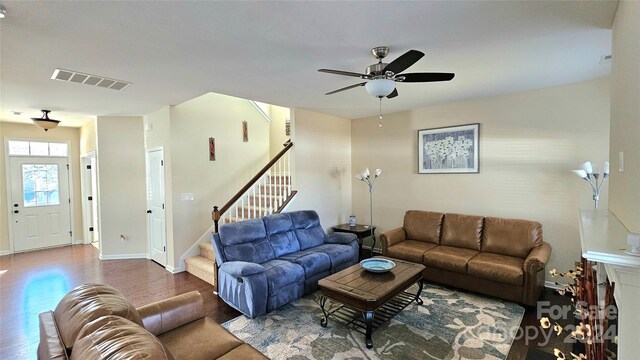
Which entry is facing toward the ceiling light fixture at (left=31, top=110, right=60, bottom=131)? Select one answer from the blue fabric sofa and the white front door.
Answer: the white front door

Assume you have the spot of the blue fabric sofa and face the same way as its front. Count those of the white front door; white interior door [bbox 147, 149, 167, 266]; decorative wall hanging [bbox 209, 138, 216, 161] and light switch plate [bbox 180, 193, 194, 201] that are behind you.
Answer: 4

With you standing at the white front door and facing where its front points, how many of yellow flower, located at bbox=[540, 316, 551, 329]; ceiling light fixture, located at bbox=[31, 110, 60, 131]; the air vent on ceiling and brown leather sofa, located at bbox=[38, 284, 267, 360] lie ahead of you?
4

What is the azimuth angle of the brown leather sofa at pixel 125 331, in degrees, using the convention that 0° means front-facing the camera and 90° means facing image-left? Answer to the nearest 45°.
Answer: approximately 225°

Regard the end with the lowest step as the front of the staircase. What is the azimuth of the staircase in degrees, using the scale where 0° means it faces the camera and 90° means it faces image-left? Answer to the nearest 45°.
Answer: approximately 45°

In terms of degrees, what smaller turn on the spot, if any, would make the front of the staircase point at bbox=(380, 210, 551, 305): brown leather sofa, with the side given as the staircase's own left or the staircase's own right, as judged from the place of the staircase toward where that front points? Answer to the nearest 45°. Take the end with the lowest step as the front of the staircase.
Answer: approximately 90° to the staircase's own left

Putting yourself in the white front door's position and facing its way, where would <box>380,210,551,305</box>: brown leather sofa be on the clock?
The brown leather sofa is roughly at 11 o'clock from the white front door.

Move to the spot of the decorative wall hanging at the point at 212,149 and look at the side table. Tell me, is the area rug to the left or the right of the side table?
right

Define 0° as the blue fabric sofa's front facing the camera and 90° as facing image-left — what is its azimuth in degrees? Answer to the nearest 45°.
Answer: approximately 315°

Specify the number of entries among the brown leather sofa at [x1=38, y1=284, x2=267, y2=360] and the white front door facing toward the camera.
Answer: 1
